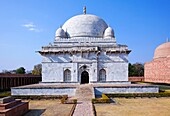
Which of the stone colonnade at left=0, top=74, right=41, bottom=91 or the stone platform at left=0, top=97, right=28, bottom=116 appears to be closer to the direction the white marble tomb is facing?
the stone platform

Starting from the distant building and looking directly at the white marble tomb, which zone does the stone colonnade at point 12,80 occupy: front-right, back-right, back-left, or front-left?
front-right

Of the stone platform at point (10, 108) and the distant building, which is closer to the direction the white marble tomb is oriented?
the stone platform

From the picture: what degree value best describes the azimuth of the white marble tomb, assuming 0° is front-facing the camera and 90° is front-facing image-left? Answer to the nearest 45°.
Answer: approximately 0°

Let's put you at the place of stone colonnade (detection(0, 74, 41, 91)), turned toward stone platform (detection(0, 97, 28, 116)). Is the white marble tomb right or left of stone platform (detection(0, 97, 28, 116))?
left

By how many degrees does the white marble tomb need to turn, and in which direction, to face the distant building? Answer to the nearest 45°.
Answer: approximately 135° to its left

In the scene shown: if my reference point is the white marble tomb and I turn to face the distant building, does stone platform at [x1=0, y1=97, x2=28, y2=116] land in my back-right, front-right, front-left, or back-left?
back-right

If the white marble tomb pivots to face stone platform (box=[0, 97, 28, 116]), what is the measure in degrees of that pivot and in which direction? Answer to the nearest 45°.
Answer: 0° — it already faces it
